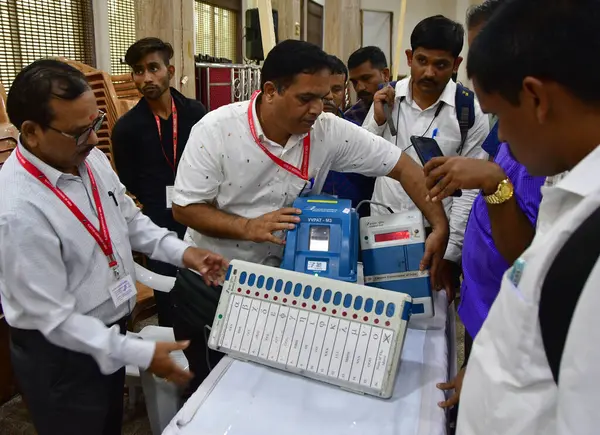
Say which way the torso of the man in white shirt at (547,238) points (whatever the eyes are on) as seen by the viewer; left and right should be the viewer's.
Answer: facing to the left of the viewer

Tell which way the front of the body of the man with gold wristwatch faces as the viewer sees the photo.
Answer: to the viewer's left

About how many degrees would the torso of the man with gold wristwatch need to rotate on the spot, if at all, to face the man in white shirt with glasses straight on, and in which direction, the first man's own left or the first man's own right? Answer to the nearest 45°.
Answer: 0° — they already face them

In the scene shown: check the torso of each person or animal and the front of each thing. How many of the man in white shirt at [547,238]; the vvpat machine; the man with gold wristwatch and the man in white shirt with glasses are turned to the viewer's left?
2

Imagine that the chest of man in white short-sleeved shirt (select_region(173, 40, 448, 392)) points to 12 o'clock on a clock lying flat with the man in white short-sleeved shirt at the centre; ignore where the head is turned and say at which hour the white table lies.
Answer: The white table is roughly at 1 o'clock from the man in white short-sleeved shirt.

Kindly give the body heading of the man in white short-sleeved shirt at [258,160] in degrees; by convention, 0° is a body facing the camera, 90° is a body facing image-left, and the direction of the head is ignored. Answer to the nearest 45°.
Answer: approximately 315°

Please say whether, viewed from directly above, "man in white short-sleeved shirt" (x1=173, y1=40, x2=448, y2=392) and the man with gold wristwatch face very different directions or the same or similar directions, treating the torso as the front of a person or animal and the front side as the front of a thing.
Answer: very different directions

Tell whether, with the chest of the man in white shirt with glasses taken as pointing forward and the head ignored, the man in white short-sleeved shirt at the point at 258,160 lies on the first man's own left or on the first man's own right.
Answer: on the first man's own left
